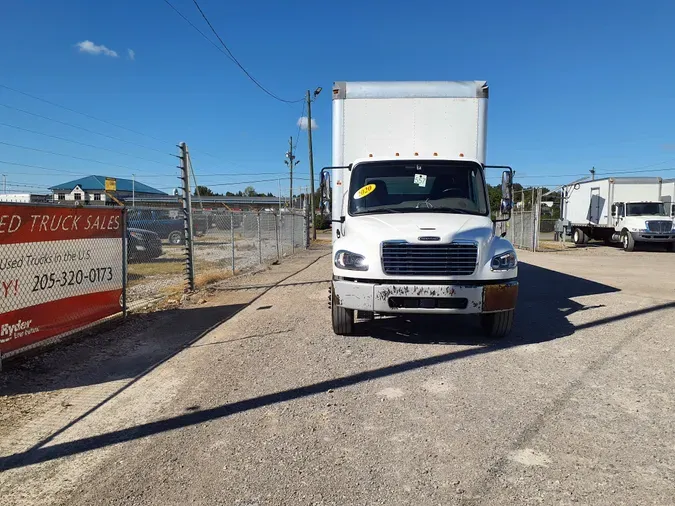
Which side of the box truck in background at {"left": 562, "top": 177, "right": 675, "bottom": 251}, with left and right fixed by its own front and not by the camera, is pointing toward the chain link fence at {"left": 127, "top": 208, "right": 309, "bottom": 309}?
right

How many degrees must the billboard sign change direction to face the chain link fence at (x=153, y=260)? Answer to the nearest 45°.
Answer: approximately 135° to its left

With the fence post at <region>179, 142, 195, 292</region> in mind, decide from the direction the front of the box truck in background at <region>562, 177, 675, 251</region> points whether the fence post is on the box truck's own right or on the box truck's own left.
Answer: on the box truck's own right

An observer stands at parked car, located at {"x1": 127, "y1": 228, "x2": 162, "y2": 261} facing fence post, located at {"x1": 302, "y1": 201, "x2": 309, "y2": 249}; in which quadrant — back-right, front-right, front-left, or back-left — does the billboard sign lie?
back-right

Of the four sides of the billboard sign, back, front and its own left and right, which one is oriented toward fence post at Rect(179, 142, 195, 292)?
left

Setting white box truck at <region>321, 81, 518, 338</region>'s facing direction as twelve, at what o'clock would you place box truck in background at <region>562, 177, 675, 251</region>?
The box truck in background is roughly at 7 o'clock from the white box truck.

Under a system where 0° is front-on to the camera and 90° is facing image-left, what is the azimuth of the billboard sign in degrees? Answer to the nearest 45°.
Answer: approximately 315°

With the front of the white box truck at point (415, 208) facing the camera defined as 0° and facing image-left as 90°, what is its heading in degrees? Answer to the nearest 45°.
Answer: approximately 0°

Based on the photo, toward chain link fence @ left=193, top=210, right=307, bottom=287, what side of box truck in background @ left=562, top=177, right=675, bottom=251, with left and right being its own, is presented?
right

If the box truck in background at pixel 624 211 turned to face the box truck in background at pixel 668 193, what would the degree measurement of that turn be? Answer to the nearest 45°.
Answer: approximately 45° to its left
